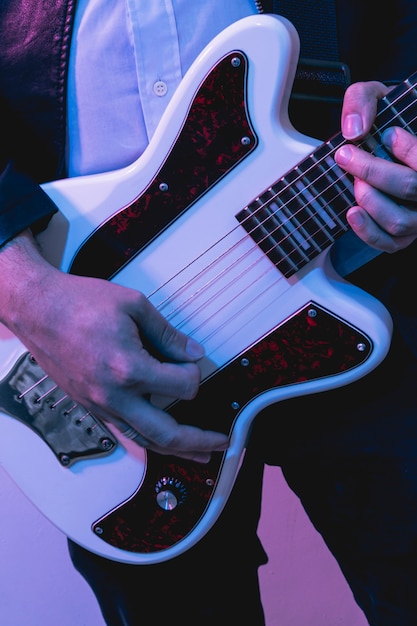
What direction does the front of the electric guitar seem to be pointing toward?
toward the camera
